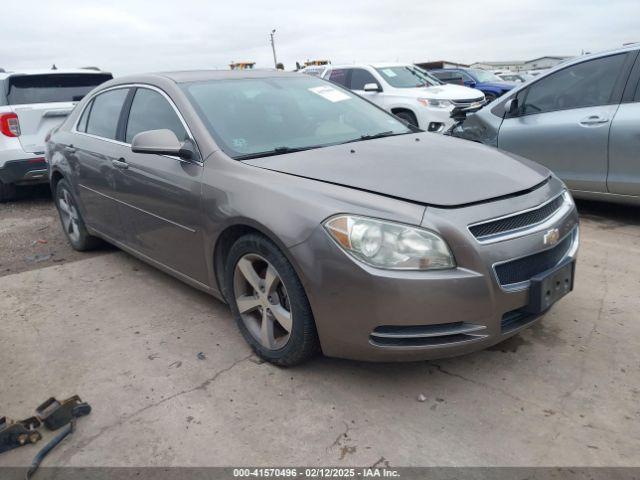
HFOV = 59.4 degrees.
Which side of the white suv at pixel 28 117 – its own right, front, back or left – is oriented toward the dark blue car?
right

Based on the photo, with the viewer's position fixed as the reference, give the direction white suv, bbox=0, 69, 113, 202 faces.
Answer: facing away from the viewer and to the left of the viewer

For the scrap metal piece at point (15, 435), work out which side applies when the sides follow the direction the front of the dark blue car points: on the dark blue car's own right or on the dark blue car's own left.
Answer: on the dark blue car's own right

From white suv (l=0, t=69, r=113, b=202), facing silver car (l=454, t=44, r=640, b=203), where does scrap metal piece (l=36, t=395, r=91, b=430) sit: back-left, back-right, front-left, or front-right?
front-right

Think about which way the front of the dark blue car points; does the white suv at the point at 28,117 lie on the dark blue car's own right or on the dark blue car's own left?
on the dark blue car's own right

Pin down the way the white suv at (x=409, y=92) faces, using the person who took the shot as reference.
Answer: facing the viewer and to the right of the viewer

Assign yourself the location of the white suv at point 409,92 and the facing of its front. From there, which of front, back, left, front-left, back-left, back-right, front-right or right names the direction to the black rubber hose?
front-right

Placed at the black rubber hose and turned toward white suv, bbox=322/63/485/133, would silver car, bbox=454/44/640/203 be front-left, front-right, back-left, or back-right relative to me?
front-right

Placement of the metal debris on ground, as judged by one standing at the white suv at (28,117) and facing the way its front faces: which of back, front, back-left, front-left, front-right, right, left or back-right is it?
back-left
